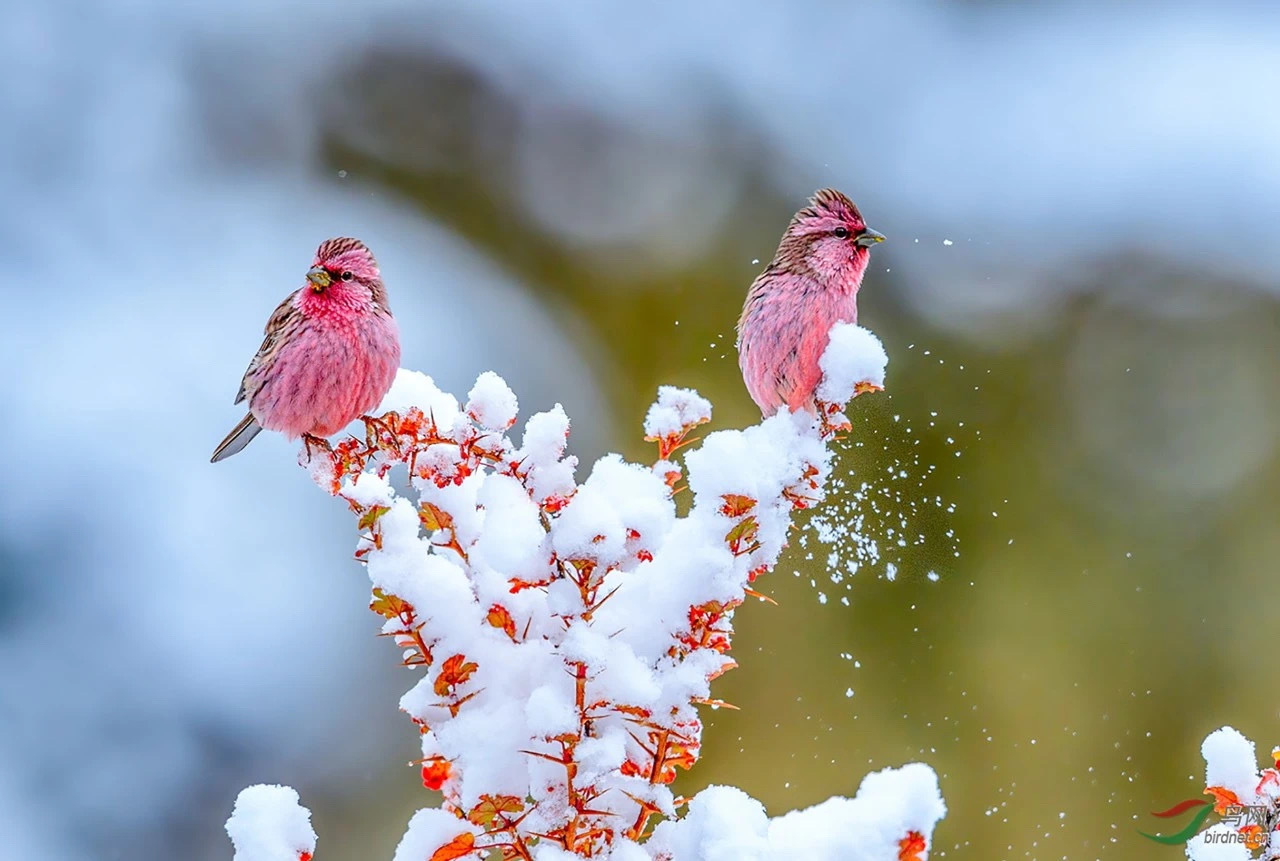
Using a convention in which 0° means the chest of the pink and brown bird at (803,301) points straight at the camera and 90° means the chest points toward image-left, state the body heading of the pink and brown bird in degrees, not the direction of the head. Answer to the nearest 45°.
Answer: approximately 270°

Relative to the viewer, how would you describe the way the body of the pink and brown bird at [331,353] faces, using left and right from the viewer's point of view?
facing the viewer and to the right of the viewer

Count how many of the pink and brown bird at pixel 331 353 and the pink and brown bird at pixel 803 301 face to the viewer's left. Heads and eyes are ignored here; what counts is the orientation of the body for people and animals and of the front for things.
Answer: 0

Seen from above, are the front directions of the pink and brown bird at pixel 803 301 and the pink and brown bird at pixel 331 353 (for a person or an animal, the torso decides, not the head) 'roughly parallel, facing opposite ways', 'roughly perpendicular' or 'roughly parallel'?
roughly parallel
